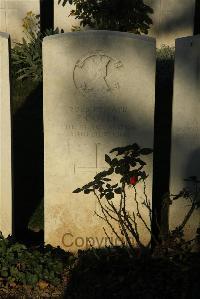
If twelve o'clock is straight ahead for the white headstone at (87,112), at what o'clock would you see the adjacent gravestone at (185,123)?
The adjacent gravestone is roughly at 9 o'clock from the white headstone.

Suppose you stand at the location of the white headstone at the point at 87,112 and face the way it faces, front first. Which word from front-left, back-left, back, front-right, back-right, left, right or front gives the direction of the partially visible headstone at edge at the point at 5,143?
right

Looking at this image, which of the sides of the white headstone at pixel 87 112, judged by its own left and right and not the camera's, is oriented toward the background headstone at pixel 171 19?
back

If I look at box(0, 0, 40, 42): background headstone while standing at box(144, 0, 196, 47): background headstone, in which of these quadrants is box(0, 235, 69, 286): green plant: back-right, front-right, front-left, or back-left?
front-left

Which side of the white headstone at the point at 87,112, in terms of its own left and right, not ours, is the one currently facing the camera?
front

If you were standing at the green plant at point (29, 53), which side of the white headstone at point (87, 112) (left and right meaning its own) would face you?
back
